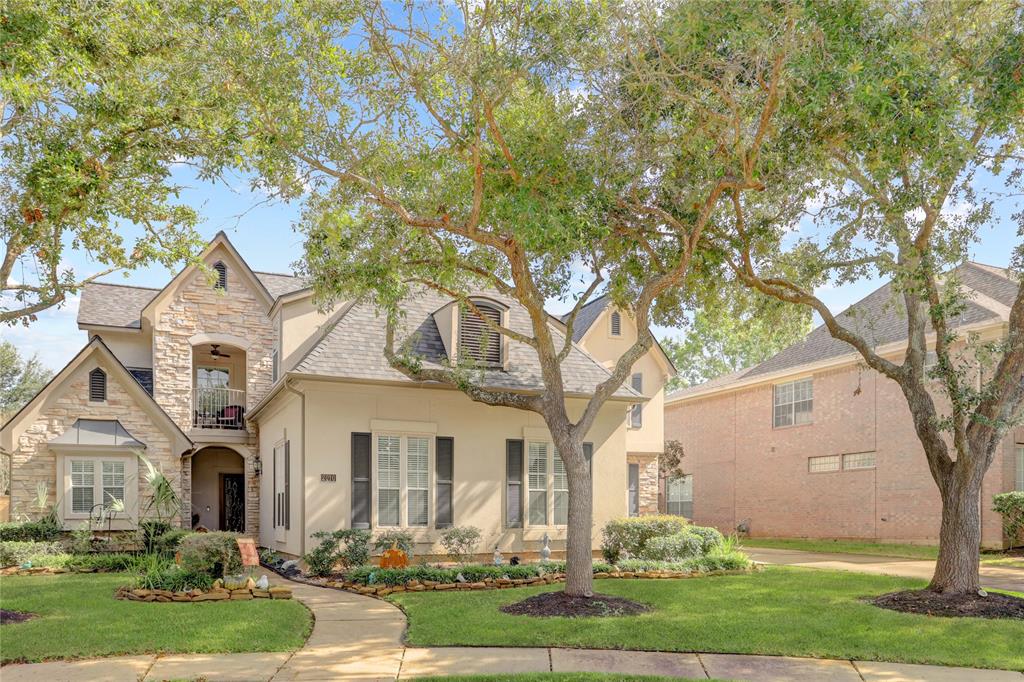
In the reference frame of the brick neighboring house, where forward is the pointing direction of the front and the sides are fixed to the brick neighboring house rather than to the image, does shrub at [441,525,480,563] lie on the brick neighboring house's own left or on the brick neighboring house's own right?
on the brick neighboring house's own right

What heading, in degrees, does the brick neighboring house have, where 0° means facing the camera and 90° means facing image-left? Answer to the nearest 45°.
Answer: approximately 315°

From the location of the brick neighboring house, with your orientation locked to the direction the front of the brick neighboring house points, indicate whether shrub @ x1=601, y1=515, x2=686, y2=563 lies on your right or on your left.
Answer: on your right

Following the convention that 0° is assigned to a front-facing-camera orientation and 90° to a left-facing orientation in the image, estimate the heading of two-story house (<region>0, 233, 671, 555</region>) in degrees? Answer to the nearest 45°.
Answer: approximately 0°

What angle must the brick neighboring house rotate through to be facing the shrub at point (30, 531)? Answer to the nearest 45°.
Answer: approximately 90° to its right

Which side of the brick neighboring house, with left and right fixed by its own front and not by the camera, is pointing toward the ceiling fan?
right

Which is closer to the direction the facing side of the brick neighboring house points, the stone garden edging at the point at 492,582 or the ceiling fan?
the stone garden edging
